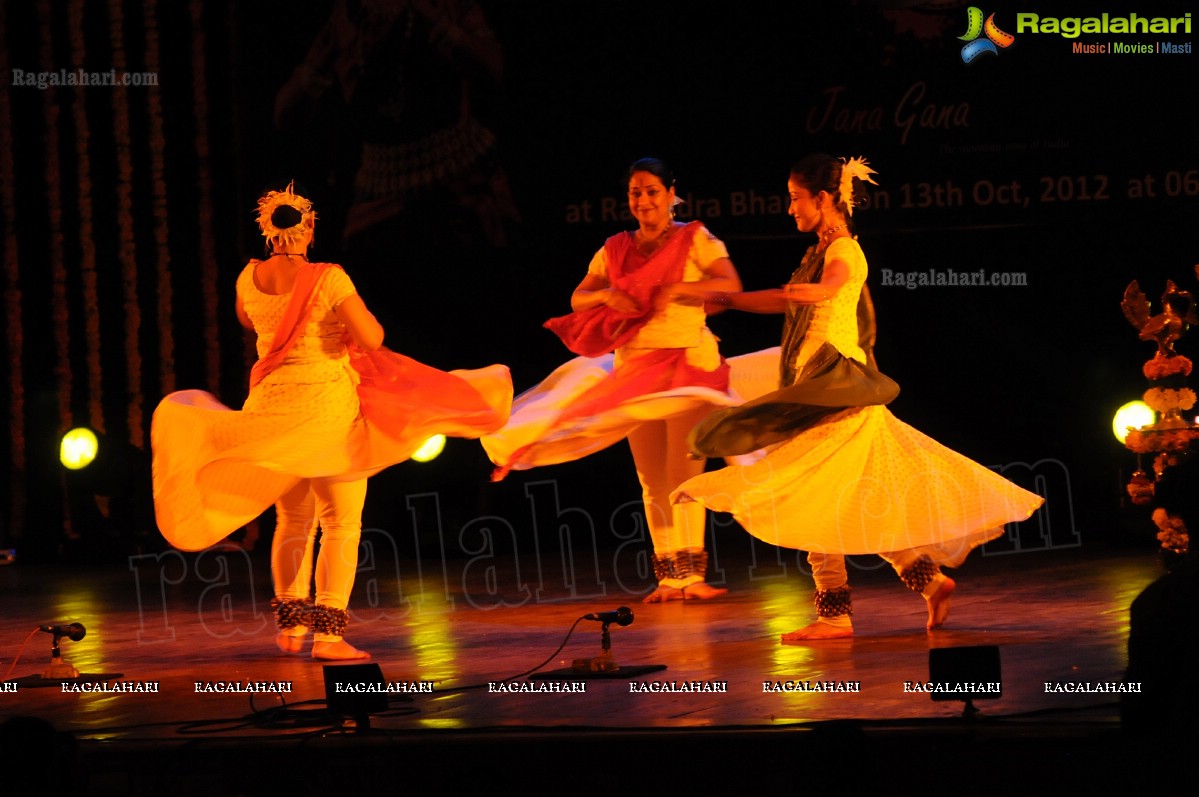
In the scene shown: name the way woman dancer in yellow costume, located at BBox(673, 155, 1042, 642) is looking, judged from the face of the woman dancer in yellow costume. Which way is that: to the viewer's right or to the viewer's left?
to the viewer's left

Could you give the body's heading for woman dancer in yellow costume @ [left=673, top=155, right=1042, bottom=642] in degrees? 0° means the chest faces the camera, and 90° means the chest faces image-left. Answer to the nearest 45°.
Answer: approximately 90°

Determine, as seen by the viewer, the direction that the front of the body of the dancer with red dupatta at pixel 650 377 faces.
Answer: toward the camera

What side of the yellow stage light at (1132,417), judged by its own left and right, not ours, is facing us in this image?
front

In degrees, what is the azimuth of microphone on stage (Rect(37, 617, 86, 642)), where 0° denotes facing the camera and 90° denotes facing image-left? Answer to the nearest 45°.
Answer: approximately 270°

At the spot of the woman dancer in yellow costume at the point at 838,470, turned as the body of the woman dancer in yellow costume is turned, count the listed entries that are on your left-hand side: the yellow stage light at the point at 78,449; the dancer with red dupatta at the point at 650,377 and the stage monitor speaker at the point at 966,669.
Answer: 1

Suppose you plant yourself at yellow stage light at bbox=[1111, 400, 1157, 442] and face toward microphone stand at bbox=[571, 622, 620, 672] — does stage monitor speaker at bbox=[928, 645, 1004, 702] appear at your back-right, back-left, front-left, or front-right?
front-left

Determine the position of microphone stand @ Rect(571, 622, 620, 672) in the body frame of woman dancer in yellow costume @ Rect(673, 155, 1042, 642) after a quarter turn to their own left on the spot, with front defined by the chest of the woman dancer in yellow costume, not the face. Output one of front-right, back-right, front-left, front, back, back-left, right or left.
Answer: front-right

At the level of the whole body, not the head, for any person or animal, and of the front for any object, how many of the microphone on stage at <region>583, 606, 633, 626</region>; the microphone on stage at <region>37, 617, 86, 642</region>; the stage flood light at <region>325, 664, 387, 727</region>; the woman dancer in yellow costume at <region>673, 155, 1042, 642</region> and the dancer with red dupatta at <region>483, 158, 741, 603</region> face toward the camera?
1

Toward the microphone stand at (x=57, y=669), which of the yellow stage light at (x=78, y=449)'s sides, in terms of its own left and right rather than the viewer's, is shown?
front

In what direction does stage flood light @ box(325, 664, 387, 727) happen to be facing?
away from the camera

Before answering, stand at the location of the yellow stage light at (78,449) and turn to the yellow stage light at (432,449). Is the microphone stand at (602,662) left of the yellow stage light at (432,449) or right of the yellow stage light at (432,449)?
right

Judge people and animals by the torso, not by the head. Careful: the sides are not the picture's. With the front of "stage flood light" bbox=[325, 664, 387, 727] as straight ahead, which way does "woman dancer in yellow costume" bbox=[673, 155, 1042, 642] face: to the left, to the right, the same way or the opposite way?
to the left

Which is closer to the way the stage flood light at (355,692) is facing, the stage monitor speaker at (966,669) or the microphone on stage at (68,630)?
the microphone on stage

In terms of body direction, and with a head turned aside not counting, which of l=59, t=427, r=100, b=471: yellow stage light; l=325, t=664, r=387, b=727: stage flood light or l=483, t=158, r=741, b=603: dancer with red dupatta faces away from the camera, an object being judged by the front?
the stage flood light

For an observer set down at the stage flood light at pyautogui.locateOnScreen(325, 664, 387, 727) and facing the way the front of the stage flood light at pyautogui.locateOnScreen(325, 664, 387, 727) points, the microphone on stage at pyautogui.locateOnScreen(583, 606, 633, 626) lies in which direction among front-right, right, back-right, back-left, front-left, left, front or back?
front-right

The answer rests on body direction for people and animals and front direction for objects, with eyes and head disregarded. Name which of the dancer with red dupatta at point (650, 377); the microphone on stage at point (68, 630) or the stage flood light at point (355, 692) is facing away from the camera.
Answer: the stage flood light

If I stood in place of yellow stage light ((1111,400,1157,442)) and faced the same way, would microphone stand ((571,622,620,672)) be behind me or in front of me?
in front

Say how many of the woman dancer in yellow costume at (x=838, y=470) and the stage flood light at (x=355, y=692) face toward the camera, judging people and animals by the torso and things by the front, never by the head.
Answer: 0

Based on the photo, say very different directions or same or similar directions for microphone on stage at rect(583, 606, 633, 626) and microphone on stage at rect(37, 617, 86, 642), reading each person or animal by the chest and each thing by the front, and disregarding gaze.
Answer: same or similar directions

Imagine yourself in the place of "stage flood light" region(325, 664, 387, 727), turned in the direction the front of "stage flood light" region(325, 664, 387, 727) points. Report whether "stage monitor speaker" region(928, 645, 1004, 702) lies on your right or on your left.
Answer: on your right
